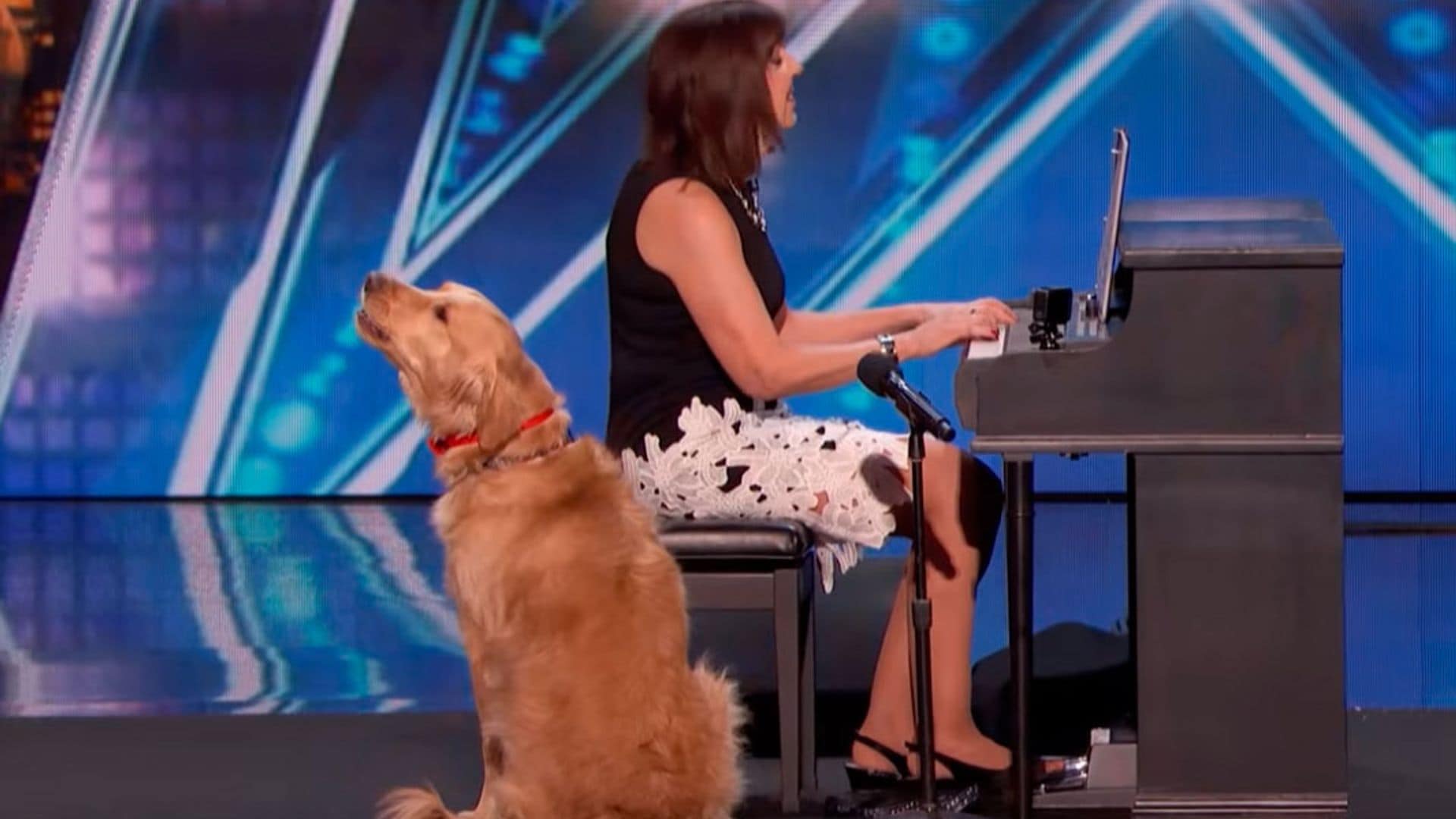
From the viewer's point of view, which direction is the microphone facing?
to the viewer's left

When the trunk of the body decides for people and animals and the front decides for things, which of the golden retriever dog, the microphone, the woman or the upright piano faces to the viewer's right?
the woman

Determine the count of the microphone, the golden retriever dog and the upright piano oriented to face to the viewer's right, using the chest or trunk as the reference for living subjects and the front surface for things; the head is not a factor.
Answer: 0

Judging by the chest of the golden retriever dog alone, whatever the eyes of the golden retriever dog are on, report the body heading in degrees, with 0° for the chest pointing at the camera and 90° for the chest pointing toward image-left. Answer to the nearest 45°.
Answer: approximately 135°

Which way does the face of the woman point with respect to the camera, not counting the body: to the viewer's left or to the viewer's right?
to the viewer's right

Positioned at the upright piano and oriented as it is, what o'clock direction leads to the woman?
The woman is roughly at 1 o'clock from the upright piano.

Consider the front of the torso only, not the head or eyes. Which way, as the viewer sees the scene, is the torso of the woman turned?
to the viewer's right

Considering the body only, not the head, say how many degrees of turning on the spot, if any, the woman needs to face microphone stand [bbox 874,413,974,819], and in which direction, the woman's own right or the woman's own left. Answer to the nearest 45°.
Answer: approximately 45° to the woman's own right

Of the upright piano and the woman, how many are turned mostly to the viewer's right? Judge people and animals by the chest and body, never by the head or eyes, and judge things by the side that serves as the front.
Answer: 1

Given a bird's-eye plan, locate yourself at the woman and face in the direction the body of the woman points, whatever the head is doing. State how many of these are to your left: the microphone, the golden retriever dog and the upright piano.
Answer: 0

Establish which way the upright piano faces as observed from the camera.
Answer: facing to the left of the viewer
